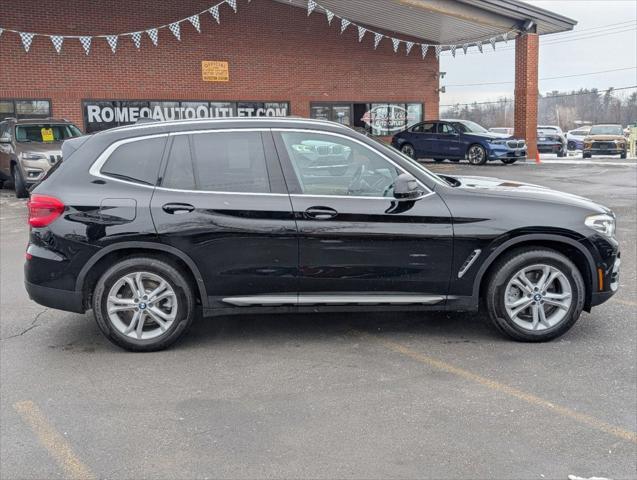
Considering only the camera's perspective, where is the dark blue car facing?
facing the viewer and to the right of the viewer

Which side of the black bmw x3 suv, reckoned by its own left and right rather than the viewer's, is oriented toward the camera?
right

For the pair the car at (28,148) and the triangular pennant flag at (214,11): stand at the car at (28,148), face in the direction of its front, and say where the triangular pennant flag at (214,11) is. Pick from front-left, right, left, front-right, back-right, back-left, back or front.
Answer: left

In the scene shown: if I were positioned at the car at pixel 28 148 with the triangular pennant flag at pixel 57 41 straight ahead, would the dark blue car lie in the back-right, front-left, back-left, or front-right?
front-right

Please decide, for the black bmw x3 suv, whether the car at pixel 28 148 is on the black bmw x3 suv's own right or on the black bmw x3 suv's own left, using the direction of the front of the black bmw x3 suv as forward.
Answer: on the black bmw x3 suv's own left

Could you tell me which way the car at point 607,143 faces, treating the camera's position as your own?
facing the viewer

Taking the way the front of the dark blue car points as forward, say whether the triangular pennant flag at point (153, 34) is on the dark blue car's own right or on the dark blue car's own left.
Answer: on the dark blue car's own right

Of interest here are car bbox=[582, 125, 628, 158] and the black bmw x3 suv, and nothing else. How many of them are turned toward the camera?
1
